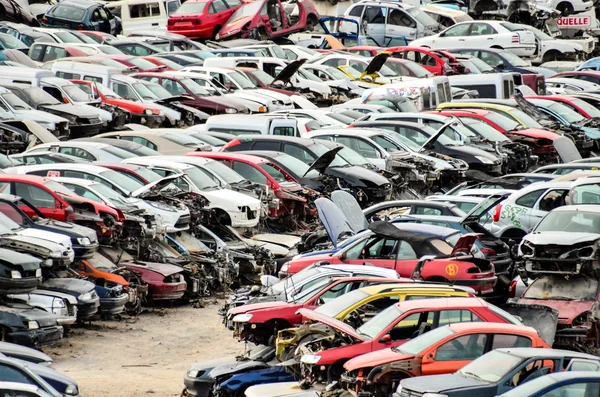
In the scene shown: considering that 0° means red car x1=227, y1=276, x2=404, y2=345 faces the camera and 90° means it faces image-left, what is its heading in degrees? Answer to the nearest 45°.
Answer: approximately 45°

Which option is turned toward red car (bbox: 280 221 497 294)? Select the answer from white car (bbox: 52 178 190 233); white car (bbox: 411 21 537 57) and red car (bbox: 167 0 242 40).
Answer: white car (bbox: 52 178 190 233)

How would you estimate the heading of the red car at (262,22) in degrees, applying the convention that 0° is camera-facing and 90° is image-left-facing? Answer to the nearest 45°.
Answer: approximately 45°

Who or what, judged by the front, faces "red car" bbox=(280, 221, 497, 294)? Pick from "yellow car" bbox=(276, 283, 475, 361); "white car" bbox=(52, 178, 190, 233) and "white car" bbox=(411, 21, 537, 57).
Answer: "white car" bbox=(52, 178, 190, 233)

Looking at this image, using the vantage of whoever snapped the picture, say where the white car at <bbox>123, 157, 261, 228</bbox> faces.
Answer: facing the viewer and to the right of the viewer

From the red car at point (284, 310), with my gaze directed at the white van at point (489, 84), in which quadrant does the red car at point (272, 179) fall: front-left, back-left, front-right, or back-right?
front-left

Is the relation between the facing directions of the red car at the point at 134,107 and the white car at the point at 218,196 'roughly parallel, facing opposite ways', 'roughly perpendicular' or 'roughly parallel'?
roughly parallel

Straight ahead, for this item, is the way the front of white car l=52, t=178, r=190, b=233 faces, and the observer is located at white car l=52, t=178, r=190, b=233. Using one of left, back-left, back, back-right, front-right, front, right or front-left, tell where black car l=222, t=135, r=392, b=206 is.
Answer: left

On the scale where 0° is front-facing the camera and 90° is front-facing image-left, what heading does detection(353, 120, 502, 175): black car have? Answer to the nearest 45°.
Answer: approximately 315°

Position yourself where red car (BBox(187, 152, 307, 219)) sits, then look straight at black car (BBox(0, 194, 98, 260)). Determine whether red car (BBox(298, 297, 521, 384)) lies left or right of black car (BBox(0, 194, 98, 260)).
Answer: left
